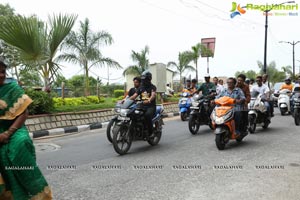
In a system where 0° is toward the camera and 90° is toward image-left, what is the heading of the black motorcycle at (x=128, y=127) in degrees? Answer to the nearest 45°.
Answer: approximately 45°

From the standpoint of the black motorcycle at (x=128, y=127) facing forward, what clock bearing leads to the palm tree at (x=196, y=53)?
The palm tree is roughly at 5 o'clock from the black motorcycle.

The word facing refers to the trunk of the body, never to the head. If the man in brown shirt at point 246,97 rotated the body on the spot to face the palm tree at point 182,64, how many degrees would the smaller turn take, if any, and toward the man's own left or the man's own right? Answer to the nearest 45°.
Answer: approximately 135° to the man's own right

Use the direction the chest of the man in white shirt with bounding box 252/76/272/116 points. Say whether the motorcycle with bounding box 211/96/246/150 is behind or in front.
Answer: in front

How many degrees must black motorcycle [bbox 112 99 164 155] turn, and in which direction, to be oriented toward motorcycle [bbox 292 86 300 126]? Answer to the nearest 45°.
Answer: approximately 180°

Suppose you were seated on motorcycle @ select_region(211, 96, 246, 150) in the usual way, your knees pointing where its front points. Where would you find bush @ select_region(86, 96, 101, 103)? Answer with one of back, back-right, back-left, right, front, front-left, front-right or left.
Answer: right

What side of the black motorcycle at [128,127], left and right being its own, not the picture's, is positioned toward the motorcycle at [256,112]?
back

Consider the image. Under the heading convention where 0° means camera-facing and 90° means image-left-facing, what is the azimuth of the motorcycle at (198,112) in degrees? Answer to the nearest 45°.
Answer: approximately 45°

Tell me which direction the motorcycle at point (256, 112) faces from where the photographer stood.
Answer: facing the viewer and to the left of the viewer

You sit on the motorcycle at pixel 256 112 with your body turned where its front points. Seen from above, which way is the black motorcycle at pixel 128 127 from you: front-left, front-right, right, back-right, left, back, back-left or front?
front

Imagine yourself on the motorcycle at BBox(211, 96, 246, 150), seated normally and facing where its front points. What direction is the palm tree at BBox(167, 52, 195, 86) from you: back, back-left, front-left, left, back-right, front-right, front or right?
back-right

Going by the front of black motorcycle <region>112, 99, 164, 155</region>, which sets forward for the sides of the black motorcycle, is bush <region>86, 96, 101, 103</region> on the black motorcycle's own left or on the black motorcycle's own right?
on the black motorcycle's own right
